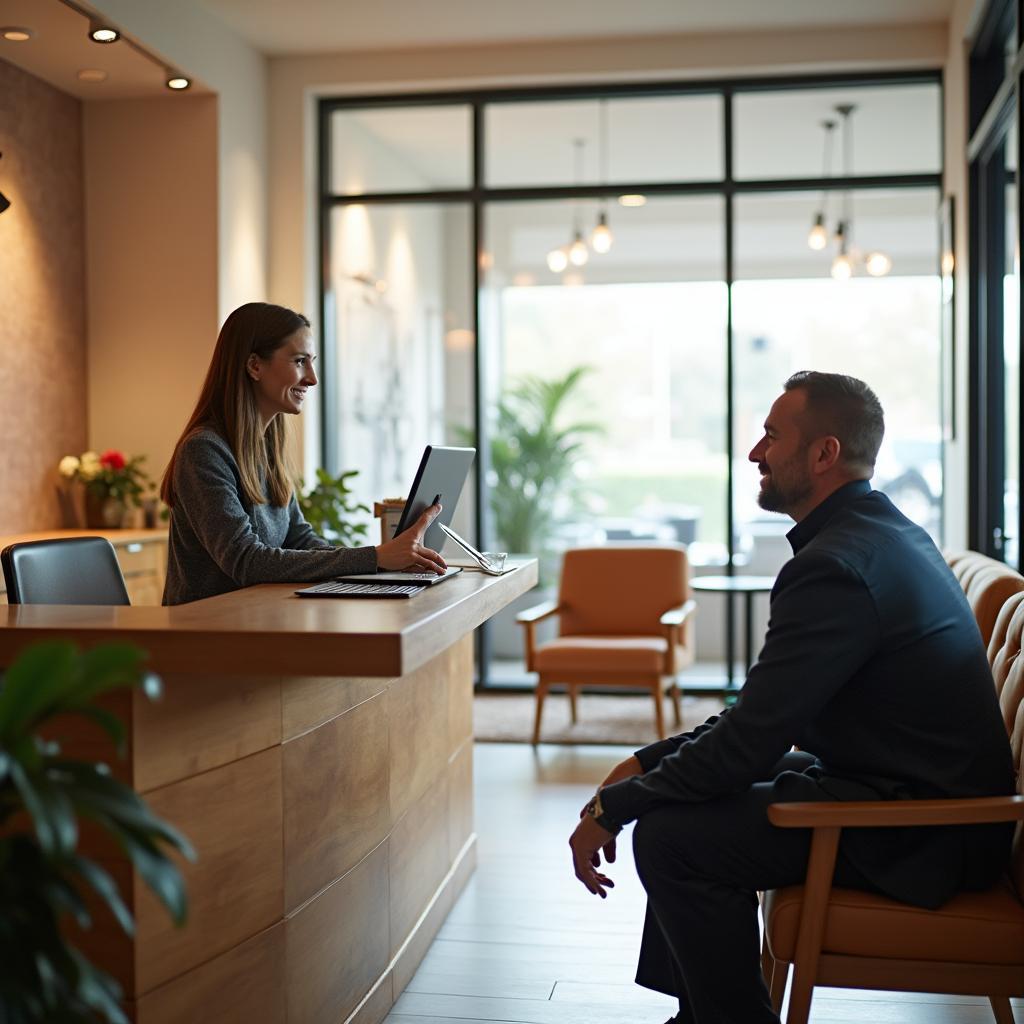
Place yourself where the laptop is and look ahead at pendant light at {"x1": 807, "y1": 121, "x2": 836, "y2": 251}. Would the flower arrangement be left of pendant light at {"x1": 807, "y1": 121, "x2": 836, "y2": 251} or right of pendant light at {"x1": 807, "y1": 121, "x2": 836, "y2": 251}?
left

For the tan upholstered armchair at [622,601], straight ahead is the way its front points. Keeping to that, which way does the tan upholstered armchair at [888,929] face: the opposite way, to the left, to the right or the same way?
to the right

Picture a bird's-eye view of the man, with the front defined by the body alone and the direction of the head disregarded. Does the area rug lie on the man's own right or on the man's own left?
on the man's own right

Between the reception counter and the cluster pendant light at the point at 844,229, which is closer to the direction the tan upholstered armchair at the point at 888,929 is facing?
the reception counter

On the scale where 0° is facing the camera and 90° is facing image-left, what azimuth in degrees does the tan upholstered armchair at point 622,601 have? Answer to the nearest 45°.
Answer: approximately 0°

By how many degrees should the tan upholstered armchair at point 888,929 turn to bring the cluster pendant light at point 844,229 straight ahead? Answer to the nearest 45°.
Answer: approximately 90° to its right

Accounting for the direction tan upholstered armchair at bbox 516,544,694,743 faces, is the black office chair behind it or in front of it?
in front

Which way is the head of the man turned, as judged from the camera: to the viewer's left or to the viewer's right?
to the viewer's left

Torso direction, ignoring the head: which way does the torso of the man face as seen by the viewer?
to the viewer's left

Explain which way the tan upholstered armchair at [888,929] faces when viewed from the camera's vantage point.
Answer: facing to the left of the viewer

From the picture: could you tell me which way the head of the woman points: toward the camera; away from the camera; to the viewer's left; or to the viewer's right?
to the viewer's right

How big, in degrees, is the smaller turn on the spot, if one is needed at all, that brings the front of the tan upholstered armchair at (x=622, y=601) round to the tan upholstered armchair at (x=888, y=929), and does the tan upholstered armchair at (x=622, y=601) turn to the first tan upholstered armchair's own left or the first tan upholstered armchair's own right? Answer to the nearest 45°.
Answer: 0° — it already faces it

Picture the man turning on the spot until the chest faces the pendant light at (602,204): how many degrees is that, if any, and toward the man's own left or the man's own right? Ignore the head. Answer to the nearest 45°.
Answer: approximately 90° to the man's own right
